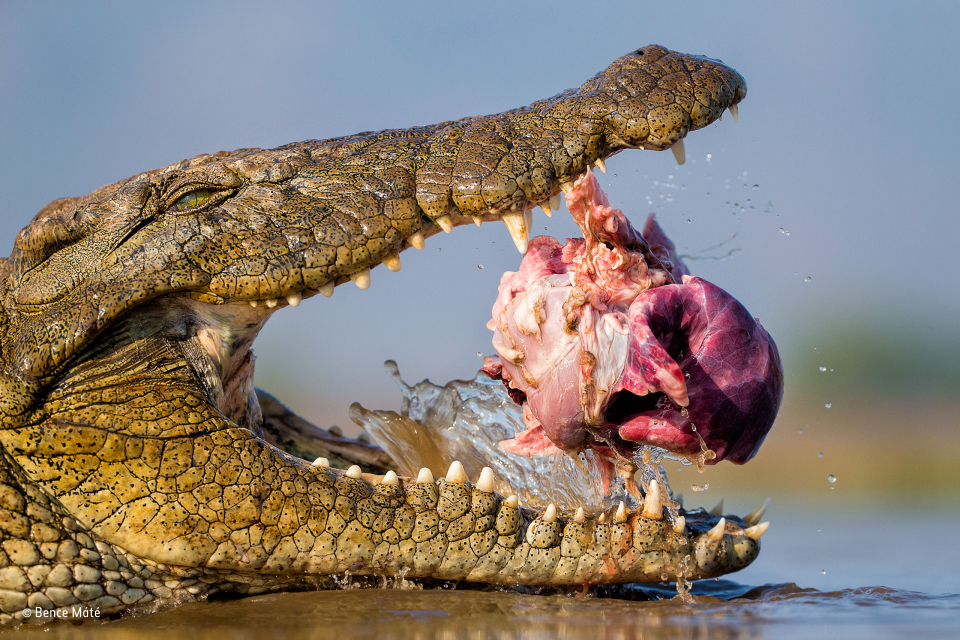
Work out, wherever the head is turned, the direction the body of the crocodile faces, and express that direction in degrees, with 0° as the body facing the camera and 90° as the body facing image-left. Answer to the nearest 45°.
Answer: approximately 270°
